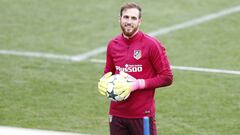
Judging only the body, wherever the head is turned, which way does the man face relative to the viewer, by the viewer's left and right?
facing the viewer and to the left of the viewer

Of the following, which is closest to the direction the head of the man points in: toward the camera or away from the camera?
toward the camera
